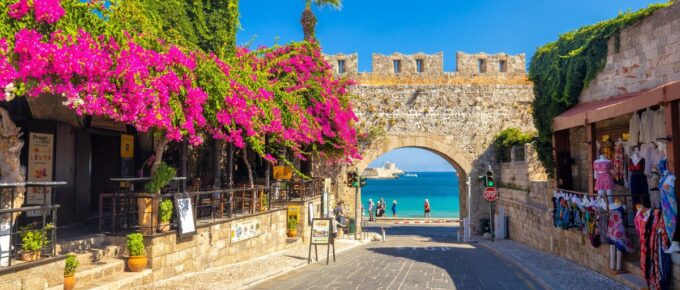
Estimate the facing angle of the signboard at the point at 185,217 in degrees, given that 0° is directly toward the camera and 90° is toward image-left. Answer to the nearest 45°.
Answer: approximately 315°

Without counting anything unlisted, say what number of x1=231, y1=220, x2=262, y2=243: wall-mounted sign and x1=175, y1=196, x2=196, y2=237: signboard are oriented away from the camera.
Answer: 0

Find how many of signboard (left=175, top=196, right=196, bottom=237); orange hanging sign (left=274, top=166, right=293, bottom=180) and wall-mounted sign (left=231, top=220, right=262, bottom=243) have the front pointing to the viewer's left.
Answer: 0

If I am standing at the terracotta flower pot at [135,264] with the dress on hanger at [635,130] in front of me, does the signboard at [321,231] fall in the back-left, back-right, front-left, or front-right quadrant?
front-left

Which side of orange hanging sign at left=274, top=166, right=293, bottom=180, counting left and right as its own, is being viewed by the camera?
front

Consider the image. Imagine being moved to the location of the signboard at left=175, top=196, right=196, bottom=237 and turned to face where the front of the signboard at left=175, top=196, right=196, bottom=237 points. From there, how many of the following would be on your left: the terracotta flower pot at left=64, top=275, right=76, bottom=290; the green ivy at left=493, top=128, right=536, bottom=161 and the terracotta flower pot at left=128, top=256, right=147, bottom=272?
1

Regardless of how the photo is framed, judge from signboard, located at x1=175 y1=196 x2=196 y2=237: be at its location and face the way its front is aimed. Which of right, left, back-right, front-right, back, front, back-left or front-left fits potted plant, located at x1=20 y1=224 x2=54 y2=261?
right

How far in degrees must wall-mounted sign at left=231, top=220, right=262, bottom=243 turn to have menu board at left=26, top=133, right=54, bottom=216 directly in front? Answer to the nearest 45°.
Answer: approximately 90° to its right

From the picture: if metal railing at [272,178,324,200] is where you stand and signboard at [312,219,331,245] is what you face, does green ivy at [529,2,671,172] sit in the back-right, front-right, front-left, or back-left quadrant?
front-left

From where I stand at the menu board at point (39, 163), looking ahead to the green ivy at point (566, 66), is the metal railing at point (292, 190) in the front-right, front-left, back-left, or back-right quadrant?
front-left

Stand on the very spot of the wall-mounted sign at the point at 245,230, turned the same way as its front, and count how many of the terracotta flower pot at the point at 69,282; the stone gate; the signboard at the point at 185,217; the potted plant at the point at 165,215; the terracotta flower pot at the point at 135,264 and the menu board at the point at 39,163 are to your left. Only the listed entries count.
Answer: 1

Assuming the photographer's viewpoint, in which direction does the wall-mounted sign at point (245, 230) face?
facing the viewer and to the right of the viewer

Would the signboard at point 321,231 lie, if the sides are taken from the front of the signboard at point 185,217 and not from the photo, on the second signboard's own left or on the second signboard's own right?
on the second signboard's own left

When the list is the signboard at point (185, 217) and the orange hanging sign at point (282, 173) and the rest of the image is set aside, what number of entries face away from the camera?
0

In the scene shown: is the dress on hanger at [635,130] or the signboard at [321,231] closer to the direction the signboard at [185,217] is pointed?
the dress on hanger
